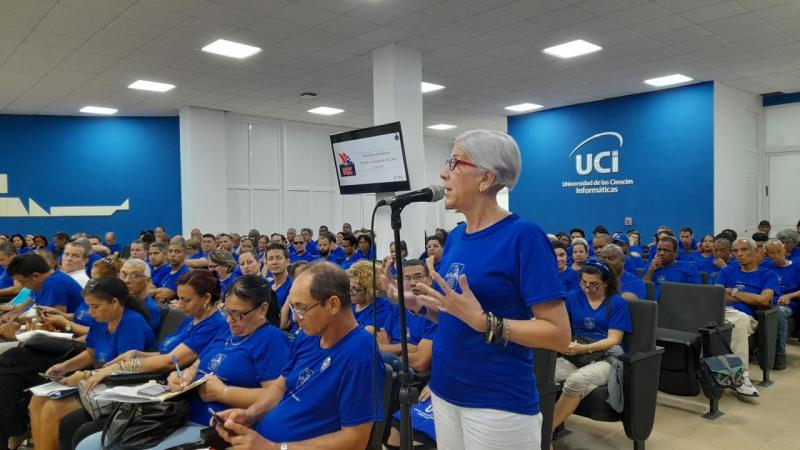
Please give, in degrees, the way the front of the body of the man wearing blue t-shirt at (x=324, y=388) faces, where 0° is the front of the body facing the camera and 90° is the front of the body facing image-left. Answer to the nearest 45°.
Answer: approximately 45°

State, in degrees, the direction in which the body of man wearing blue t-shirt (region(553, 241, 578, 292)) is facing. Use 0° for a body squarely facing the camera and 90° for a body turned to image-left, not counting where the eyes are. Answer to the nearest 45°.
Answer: approximately 45°

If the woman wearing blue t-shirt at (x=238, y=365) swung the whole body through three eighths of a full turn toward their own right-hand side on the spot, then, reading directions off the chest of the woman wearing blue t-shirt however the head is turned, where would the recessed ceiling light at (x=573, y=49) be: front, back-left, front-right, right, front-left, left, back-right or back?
front-right

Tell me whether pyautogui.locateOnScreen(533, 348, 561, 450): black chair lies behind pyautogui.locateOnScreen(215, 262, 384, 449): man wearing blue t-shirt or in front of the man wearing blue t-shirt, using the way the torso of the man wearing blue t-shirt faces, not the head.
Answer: behind

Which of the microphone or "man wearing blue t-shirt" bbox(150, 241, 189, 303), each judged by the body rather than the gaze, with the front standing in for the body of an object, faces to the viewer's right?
the microphone

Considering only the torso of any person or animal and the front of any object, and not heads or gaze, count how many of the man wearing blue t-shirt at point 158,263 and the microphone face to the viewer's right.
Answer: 1

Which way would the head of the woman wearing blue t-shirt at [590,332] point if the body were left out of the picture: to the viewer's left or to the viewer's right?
to the viewer's left

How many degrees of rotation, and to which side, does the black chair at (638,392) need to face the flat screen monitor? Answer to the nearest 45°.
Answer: approximately 90° to its right

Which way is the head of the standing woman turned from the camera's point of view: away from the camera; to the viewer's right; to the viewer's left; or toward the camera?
to the viewer's left

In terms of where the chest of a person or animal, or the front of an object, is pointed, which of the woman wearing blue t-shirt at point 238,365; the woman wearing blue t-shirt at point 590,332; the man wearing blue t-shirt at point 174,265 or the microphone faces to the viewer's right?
the microphone
